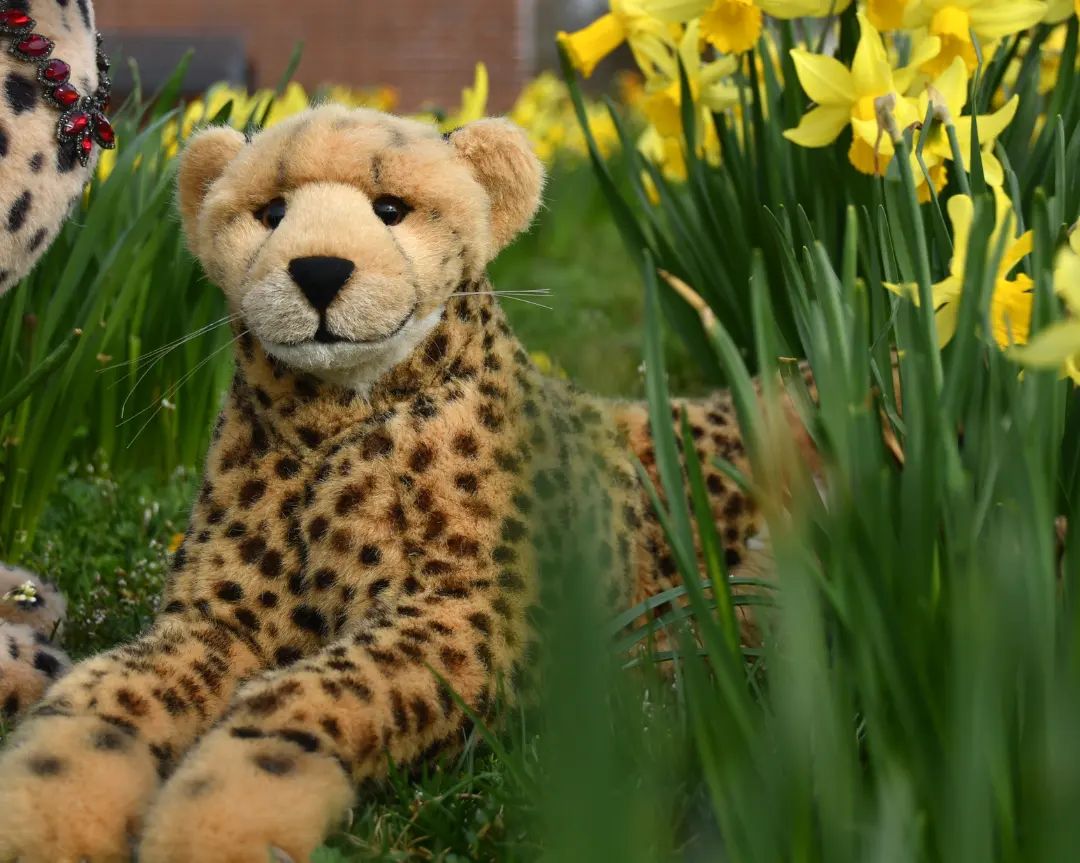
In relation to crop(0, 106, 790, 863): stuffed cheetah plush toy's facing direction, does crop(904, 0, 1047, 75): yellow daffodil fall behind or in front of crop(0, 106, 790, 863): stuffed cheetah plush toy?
behind

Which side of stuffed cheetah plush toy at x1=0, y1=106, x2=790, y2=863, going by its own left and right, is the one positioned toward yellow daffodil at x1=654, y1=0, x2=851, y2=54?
back

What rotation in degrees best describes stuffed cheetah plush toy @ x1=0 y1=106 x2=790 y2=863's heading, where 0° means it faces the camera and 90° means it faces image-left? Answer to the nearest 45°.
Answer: approximately 45°

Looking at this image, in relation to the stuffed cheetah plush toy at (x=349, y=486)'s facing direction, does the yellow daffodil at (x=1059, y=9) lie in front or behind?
behind

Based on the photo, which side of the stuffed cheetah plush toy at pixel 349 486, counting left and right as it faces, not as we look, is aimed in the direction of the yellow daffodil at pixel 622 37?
back

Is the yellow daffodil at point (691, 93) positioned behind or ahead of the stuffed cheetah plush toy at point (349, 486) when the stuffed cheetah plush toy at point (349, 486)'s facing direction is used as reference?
behind
